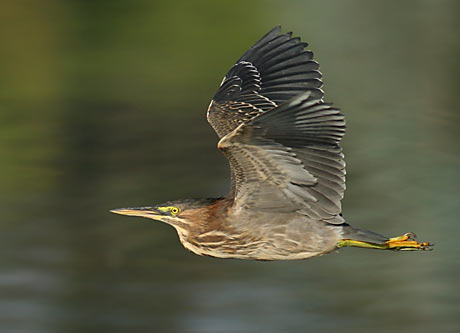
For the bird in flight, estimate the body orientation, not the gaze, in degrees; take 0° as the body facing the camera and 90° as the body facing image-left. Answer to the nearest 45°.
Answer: approximately 90°
